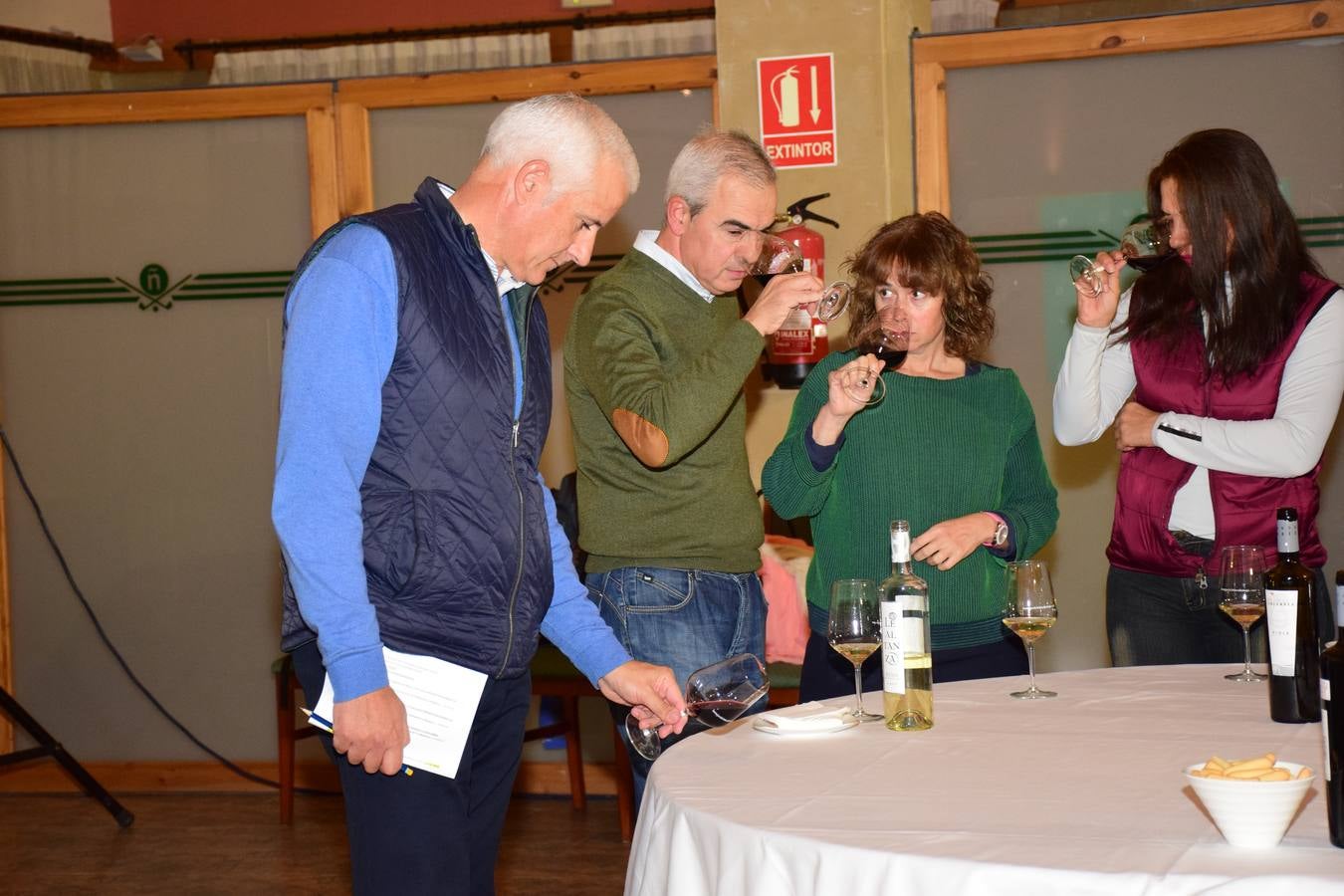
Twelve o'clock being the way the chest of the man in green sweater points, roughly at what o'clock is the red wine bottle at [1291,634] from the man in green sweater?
The red wine bottle is roughly at 12 o'clock from the man in green sweater.

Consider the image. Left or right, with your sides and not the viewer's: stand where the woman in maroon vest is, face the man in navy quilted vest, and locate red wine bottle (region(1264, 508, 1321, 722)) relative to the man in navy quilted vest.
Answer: left

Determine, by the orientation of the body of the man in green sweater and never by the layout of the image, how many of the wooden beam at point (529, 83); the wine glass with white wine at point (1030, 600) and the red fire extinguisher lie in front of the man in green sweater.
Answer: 1

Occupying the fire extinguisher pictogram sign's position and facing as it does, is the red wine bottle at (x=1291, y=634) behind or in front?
in front

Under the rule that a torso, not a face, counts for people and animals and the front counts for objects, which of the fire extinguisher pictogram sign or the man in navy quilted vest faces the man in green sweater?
the fire extinguisher pictogram sign

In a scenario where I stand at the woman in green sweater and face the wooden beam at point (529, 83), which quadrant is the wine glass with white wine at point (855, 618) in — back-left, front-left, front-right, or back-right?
back-left

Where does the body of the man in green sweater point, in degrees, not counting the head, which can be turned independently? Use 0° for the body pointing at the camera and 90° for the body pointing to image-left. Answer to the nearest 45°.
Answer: approximately 315°

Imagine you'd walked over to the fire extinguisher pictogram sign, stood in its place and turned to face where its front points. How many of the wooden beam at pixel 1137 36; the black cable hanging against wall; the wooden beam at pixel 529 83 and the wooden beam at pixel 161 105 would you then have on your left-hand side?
1

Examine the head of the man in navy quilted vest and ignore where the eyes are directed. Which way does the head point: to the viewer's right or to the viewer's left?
to the viewer's right

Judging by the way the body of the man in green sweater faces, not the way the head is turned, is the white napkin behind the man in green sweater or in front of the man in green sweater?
in front

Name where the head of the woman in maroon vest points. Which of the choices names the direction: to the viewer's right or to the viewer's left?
to the viewer's left

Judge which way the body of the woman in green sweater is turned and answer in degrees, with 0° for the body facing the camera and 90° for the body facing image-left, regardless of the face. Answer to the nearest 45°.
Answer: approximately 0°

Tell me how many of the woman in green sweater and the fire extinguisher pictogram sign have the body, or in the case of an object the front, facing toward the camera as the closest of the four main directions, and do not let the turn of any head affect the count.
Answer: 2
